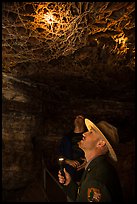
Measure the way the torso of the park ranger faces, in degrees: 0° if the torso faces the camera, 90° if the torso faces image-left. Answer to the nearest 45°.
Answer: approximately 90°

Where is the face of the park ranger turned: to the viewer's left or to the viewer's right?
to the viewer's left
